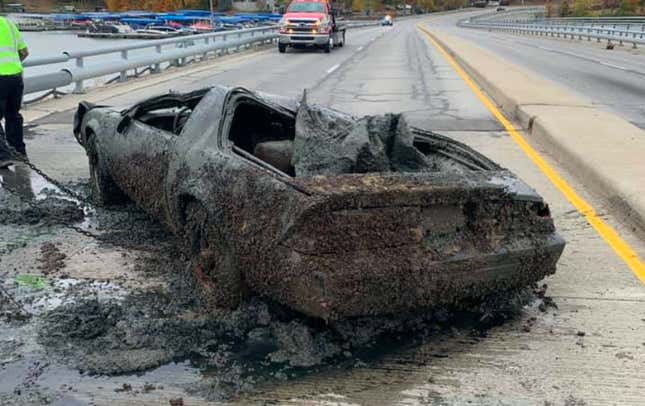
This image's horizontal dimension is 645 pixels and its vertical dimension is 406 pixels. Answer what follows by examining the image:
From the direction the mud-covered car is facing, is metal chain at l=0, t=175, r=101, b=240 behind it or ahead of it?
ahead

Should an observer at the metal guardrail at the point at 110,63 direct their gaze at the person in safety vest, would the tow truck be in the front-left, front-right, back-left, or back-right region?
back-left

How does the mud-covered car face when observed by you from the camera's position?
facing away from the viewer and to the left of the viewer

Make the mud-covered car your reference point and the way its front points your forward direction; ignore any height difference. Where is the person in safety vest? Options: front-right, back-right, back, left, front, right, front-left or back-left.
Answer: front

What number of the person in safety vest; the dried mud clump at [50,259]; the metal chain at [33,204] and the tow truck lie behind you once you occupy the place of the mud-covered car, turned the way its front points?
0

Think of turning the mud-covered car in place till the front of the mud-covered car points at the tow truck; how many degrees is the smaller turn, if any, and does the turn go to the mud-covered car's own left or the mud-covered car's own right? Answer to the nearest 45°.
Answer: approximately 45° to the mud-covered car's own right

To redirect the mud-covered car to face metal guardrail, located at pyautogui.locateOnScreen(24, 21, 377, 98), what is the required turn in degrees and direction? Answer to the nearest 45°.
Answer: approximately 45° to its right

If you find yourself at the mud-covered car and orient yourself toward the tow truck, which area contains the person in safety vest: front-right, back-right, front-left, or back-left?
front-left

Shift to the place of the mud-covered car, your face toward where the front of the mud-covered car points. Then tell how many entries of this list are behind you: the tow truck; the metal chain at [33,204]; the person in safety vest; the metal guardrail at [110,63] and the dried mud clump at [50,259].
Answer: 0

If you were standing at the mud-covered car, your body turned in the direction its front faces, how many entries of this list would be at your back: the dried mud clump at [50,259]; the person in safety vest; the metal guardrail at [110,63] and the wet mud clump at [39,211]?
0

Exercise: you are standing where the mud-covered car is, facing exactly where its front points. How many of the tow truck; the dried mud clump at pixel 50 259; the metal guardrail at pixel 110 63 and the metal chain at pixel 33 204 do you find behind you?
0
